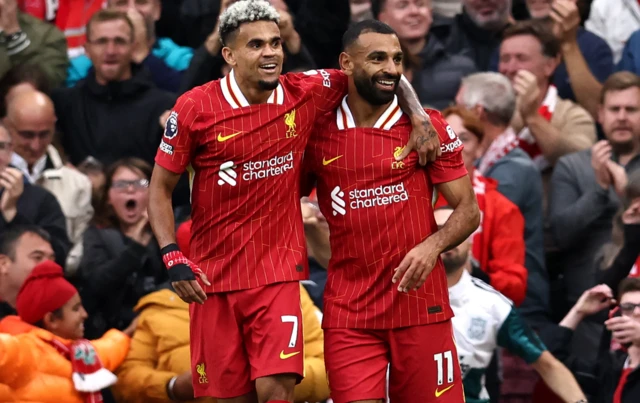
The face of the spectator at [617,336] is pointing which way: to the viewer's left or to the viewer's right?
to the viewer's left

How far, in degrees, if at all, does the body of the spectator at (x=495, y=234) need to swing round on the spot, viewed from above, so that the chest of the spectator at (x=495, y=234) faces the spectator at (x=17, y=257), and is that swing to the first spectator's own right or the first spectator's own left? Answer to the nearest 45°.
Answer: approximately 45° to the first spectator's own right

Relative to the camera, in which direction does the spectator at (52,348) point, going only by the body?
to the viewer's right

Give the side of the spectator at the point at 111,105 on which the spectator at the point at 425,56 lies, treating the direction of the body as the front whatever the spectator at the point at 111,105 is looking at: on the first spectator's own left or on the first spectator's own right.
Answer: on the first spectator's own left

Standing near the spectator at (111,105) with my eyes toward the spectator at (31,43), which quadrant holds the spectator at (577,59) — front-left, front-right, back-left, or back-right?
back-right
